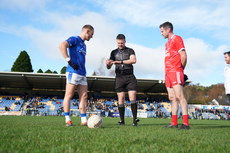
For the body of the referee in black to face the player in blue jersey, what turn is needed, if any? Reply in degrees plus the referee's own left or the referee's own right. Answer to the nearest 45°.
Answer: approximately 45° to the referee's own right

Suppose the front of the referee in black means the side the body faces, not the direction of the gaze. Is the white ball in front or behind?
in front

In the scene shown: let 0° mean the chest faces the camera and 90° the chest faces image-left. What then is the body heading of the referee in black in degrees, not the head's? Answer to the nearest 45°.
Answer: approximately 0°

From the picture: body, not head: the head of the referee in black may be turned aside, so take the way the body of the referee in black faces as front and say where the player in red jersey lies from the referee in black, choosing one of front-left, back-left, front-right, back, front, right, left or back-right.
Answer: front-left
